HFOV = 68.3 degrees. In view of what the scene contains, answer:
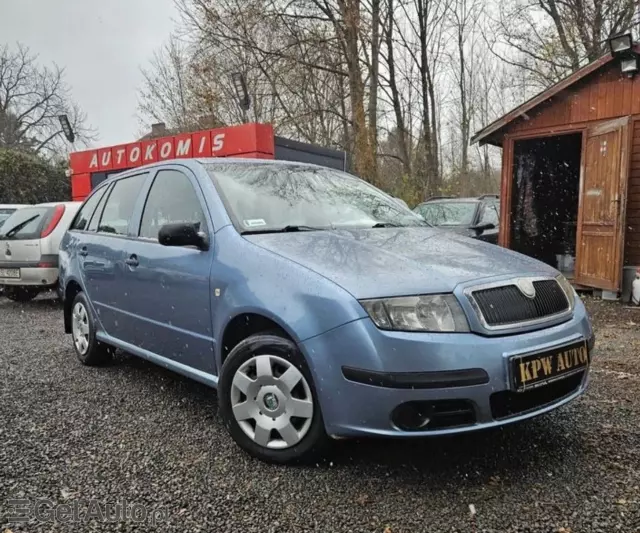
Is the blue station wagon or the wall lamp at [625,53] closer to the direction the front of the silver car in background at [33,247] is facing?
the wall lamp

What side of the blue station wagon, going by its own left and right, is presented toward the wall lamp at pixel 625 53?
left

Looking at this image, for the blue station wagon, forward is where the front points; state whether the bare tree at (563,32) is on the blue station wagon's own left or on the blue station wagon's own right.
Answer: on the blue station wagon's own left

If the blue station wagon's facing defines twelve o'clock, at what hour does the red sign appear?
The red sign is roughly at 7 o'clock from the blue station wagon.

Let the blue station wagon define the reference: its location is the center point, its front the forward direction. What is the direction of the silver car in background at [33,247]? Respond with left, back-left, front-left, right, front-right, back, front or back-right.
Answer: back

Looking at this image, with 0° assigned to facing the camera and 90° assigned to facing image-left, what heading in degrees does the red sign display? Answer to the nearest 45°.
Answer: approximately 45°

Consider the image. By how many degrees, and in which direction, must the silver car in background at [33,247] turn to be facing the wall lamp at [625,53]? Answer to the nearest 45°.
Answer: approximately 90° to its right

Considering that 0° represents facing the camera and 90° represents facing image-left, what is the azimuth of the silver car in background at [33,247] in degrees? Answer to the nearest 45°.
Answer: approximately 225°

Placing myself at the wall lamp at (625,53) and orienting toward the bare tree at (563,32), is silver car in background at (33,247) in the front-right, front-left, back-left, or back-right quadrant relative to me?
back-left

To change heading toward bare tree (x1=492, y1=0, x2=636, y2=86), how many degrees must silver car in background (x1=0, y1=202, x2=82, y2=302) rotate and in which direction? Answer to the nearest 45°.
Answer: approximately 45° to its right

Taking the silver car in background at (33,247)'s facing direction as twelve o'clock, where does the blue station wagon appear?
The blue station wagon is roughly at 4 o'clock from the silver car in background.

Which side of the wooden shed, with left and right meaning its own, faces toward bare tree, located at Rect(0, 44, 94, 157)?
right
